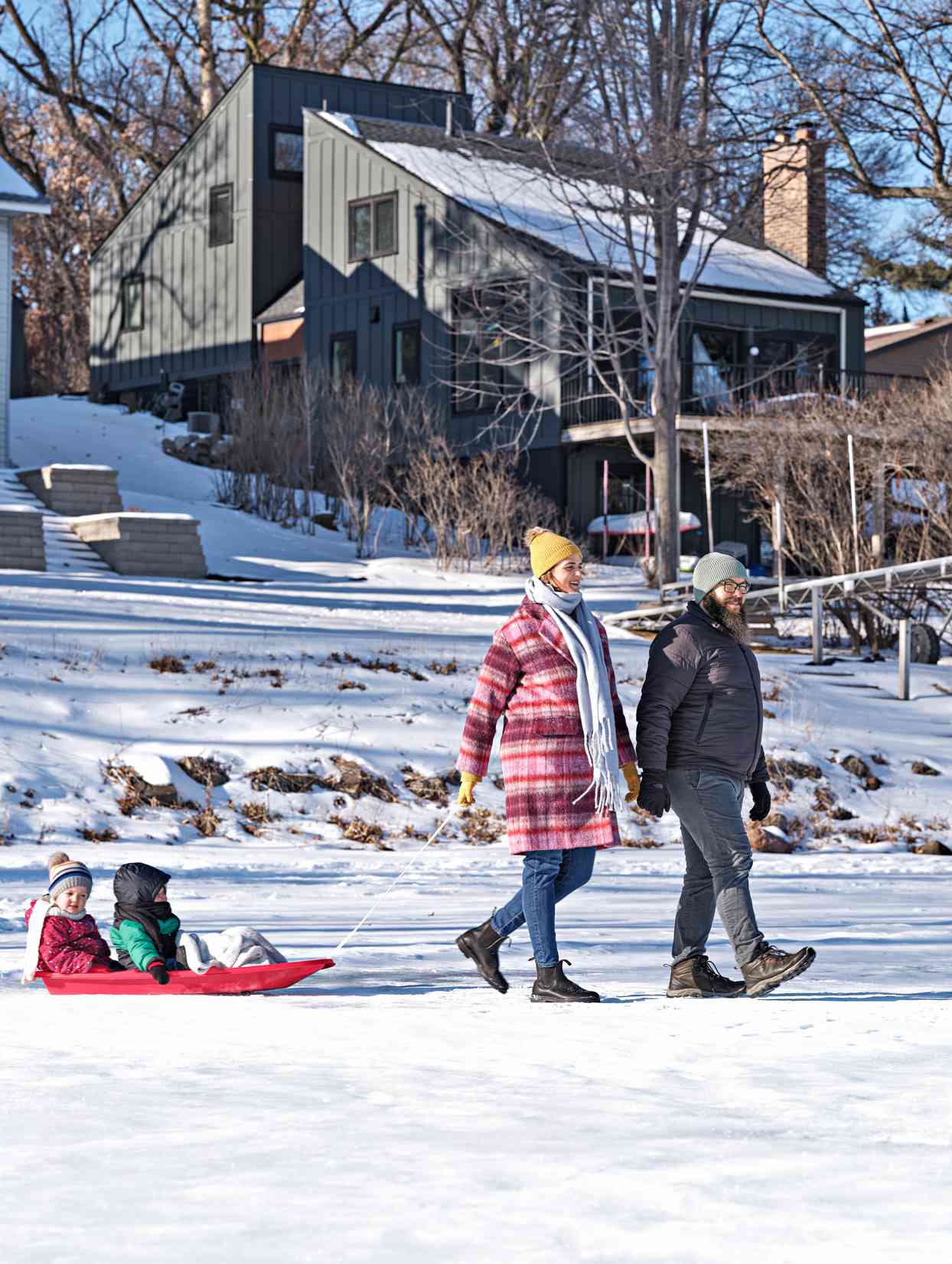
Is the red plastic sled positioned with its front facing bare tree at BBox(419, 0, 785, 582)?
no

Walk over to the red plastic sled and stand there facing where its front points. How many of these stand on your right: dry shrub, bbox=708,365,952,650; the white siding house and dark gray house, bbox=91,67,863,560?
0

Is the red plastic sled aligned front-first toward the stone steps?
no

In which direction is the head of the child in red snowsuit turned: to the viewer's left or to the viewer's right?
to the viewer's right

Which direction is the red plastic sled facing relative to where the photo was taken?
to the viewer's right

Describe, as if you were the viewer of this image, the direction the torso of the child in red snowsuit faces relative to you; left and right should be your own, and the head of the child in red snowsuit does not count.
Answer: facing the viewer and to the right of the viewer

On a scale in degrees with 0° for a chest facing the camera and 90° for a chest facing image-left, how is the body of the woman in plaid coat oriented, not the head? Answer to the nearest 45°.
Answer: approximately 270°

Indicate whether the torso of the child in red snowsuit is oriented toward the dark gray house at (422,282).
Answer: no

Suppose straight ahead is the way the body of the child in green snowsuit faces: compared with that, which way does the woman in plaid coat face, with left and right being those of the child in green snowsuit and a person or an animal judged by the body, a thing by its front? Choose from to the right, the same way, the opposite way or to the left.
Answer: the same way

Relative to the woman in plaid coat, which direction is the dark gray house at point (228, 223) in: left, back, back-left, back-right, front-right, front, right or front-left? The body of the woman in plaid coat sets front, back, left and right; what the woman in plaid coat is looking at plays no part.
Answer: left

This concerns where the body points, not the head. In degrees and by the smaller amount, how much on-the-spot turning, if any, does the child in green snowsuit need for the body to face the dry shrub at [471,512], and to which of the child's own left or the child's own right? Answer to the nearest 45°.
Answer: approximately 90° to the child's own left

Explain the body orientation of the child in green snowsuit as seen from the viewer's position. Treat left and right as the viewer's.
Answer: facing to the right of the viewer

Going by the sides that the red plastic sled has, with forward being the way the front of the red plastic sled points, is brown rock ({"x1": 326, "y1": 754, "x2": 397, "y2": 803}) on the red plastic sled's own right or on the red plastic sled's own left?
on the red plastic sled's own left

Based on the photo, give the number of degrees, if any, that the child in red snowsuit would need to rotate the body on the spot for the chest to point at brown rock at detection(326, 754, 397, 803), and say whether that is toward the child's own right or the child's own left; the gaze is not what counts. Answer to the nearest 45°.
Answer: approximately 135° to the child's own left

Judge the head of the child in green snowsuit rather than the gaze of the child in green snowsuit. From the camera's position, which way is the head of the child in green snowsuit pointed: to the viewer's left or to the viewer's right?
to the viewer's right

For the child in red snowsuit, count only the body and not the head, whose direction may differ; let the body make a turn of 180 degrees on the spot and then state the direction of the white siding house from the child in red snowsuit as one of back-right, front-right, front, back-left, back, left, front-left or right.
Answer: front-right

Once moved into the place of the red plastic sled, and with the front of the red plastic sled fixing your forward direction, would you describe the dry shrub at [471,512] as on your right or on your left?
on your left

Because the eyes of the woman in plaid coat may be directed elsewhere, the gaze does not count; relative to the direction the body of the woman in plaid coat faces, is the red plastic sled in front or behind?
behind
